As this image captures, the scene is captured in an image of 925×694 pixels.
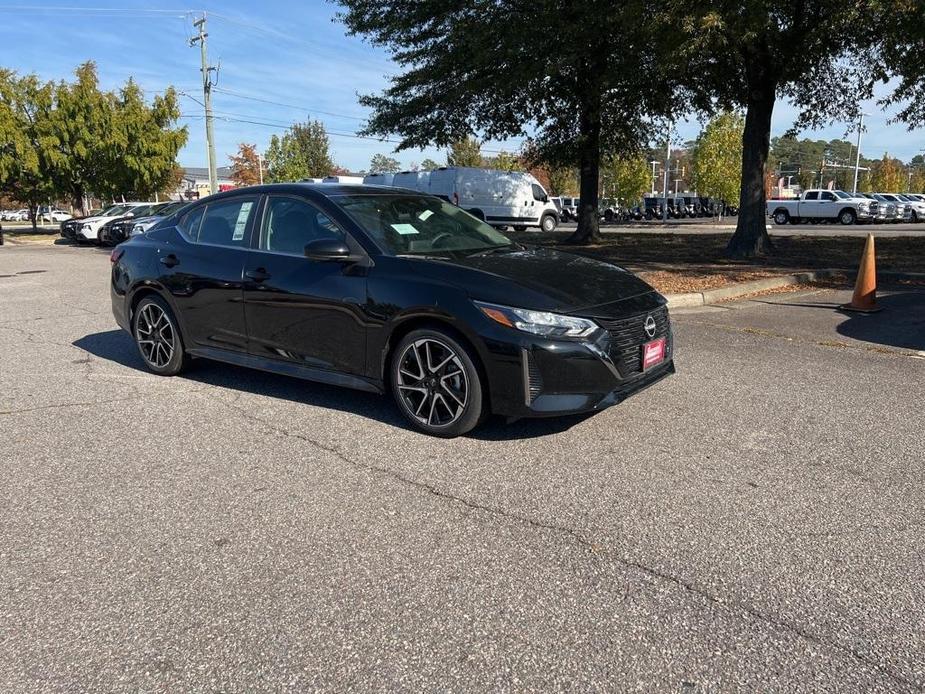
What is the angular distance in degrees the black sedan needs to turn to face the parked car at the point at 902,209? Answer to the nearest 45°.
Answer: approximately 90° to its left

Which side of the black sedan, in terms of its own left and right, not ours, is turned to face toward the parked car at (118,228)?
back

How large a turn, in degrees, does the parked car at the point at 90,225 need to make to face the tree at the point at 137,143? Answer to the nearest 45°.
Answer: approximately 135° to its right

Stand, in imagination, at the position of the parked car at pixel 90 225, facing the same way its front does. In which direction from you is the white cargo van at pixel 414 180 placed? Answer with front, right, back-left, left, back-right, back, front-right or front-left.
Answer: back-left

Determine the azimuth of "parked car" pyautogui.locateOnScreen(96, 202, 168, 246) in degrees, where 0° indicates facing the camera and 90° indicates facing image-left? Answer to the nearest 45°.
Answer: approximately 45°
